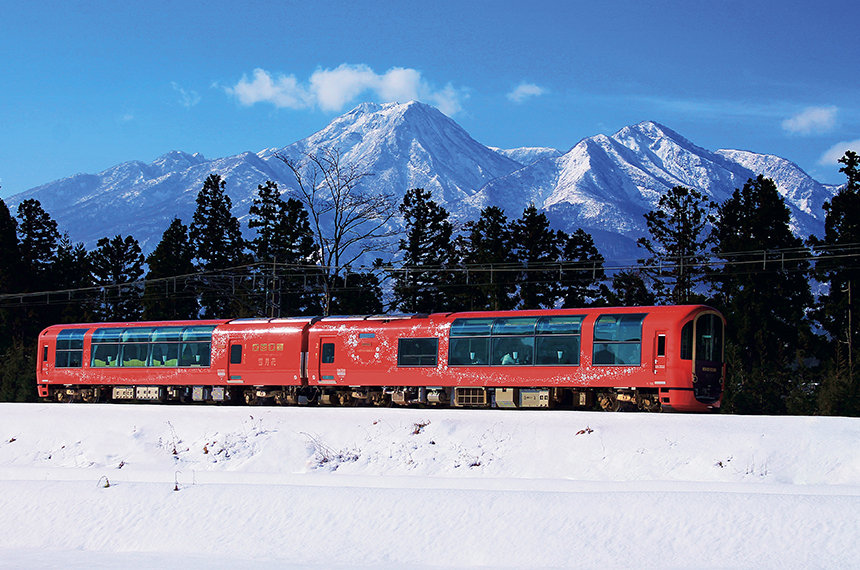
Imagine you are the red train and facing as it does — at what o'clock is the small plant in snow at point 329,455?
The small plant in snow is roughly at 2 o'clock from the red train.

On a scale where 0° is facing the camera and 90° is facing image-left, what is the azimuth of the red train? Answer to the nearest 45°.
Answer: approximately 315°
